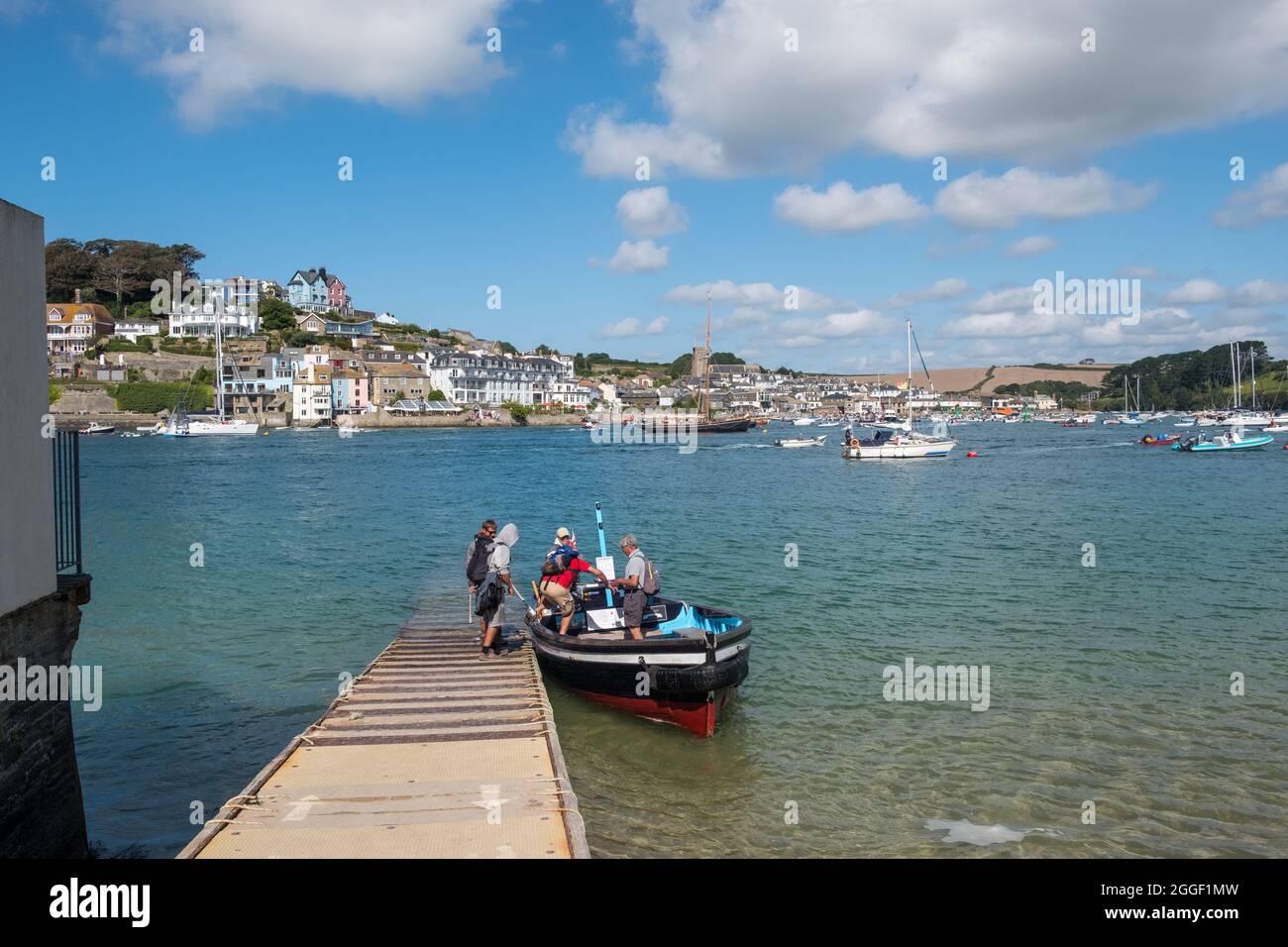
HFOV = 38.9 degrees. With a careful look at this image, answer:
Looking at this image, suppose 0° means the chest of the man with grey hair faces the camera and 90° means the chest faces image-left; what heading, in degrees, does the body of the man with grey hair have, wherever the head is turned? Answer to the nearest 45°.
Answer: approximately 90°

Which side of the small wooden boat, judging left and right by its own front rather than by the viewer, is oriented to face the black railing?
right
